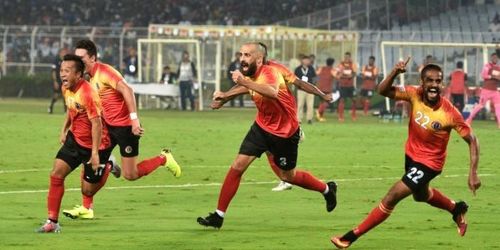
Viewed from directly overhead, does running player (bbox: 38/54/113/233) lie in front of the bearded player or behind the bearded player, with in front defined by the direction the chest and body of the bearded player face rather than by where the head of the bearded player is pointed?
in front

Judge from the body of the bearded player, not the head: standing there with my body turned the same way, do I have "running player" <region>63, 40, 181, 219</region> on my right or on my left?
on my right

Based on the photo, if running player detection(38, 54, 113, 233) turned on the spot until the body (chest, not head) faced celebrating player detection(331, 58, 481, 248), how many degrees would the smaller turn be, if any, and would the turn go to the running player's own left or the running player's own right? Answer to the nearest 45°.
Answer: approximately 90° to the running player's own left

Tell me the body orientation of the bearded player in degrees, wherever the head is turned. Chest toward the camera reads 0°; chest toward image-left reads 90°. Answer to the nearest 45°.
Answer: approximately 45°
